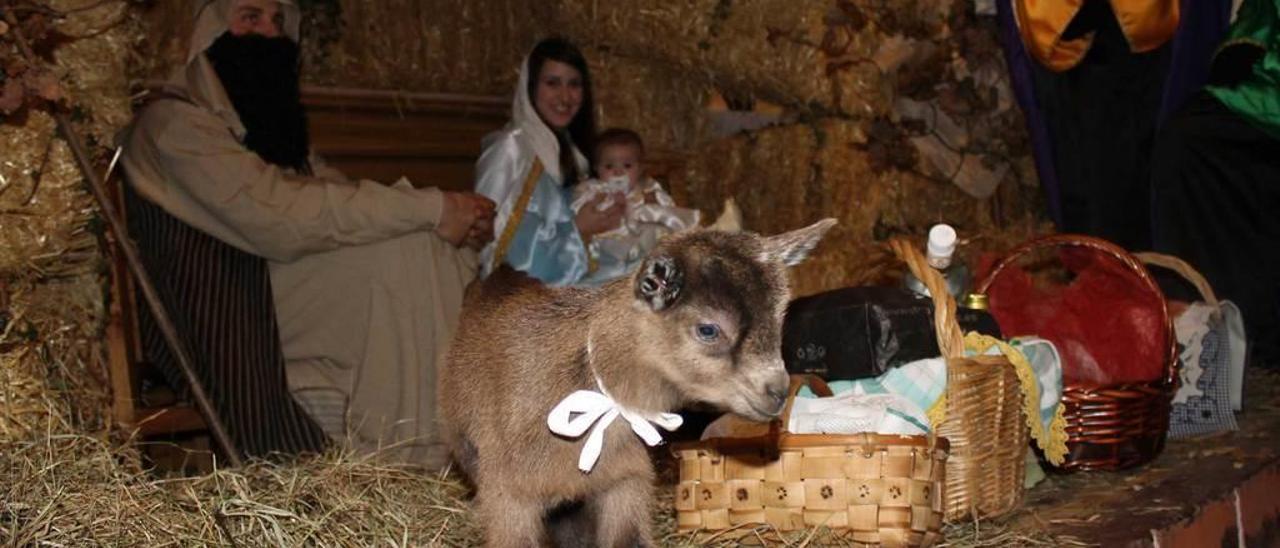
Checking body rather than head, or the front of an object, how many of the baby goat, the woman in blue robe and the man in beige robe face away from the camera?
0

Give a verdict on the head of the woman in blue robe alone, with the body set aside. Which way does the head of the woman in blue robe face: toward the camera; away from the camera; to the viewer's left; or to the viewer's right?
toward the camera

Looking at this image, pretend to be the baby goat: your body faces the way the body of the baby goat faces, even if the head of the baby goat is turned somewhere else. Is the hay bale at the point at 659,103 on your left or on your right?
on your left

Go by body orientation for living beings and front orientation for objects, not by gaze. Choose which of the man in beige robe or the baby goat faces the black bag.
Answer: the man in beige robe

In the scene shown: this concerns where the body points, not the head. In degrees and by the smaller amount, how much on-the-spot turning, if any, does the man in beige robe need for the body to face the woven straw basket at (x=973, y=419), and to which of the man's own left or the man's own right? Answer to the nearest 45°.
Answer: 0° — they already face it

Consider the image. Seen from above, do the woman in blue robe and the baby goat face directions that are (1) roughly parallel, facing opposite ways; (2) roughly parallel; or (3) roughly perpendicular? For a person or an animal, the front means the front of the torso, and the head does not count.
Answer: roughly parallel

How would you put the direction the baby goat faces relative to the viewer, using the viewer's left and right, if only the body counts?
facing the viewer and to the right of the viewer

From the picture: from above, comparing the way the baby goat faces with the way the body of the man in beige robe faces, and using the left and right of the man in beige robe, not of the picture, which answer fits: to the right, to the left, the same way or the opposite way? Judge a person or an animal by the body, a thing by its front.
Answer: the same way

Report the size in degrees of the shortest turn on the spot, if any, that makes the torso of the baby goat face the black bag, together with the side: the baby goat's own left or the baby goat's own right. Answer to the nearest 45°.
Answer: approximately 90° to the baby goat's own left

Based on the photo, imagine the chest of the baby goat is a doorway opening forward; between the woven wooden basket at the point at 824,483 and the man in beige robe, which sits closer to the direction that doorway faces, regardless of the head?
the woven wooden basket

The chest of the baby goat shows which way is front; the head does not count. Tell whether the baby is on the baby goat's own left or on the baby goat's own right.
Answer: on the baby goat's own left

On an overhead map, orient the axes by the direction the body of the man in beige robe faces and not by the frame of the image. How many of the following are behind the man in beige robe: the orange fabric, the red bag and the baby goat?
0

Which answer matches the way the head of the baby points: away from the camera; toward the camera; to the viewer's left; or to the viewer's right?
toward the camera

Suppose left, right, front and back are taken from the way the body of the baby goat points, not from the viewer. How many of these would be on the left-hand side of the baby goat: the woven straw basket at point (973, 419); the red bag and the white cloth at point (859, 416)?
3

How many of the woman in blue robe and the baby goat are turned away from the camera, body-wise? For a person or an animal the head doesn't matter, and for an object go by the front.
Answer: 0
